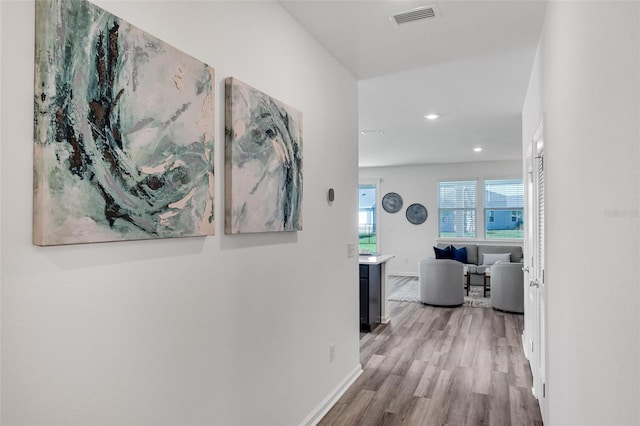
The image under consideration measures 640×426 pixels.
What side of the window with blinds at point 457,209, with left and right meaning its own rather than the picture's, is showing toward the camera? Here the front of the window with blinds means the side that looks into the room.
front

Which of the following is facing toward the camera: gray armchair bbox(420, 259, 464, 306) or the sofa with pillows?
the sofa with pillows

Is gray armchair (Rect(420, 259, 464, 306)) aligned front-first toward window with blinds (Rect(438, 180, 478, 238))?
yes

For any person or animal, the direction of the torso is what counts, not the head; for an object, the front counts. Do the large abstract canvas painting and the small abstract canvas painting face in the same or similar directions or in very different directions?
same or similar directions

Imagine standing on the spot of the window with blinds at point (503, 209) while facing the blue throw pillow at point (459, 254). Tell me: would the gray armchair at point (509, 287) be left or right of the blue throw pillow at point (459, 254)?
left

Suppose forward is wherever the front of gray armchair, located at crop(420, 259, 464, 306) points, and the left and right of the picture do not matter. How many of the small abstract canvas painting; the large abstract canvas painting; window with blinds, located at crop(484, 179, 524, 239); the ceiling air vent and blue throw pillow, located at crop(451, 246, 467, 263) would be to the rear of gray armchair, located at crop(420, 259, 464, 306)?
3

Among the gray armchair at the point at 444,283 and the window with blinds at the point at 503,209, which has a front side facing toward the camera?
the window with blinds

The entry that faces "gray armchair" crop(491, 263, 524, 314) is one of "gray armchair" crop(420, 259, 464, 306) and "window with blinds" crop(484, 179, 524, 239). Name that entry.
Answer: the window with blinds

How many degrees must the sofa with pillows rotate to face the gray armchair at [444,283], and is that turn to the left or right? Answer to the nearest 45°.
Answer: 0° — it already faces it

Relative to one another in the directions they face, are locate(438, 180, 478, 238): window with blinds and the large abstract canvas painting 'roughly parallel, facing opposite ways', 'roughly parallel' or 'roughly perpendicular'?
roughly perpendicular

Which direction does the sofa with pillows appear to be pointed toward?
toward the camera

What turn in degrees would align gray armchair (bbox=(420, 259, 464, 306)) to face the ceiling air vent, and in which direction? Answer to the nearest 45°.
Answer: approximately 180°

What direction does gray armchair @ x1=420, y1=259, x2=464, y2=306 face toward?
away from the camera

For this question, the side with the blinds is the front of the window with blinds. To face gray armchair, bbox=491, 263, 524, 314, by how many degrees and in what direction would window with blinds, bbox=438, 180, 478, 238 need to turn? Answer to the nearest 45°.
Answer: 0° — it already faces it

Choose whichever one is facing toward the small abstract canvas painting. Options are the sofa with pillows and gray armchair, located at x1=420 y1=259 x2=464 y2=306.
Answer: the sofa with pillows

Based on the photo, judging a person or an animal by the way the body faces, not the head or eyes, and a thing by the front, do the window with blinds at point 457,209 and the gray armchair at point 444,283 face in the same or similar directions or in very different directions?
very different directions

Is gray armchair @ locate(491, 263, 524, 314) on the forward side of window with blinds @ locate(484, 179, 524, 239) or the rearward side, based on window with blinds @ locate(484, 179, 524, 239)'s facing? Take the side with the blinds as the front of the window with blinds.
on the forward side
